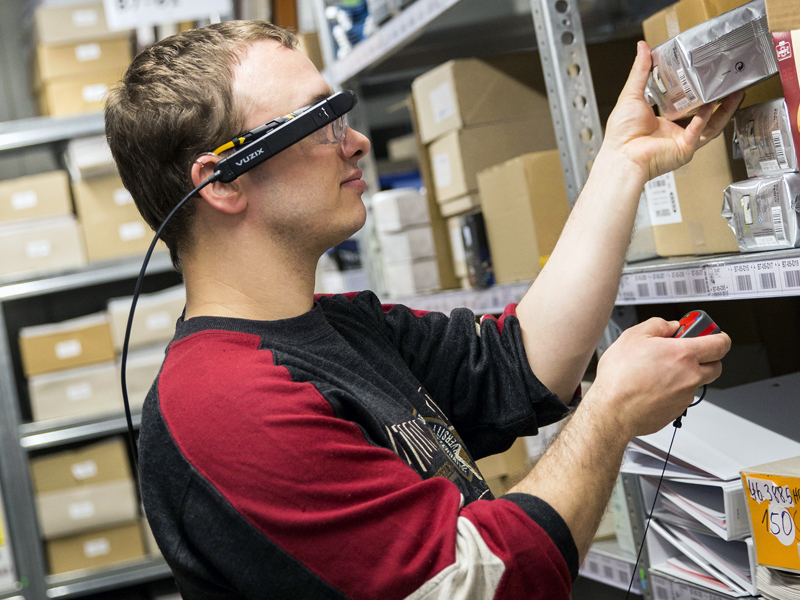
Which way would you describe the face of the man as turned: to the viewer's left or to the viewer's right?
to the viewer's right

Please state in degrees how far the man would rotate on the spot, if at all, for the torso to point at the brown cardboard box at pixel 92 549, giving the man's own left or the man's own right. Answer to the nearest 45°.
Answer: approximately 135° to the man's own left

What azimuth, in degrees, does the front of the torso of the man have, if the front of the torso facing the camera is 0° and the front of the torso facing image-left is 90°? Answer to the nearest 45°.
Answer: approximately 270°

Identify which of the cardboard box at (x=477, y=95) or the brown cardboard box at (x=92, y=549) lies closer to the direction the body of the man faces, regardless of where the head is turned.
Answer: the cardboard box

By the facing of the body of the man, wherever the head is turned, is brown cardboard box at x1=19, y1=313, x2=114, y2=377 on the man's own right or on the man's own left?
on the man's own left

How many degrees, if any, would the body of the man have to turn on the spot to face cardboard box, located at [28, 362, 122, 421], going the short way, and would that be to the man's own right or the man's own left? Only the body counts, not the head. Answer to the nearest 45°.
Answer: approximately 135° to the man's own left

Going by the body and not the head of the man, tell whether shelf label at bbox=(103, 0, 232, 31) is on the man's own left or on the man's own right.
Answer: on the man's own left

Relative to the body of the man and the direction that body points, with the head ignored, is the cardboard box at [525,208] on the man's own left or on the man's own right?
on the man's own left
